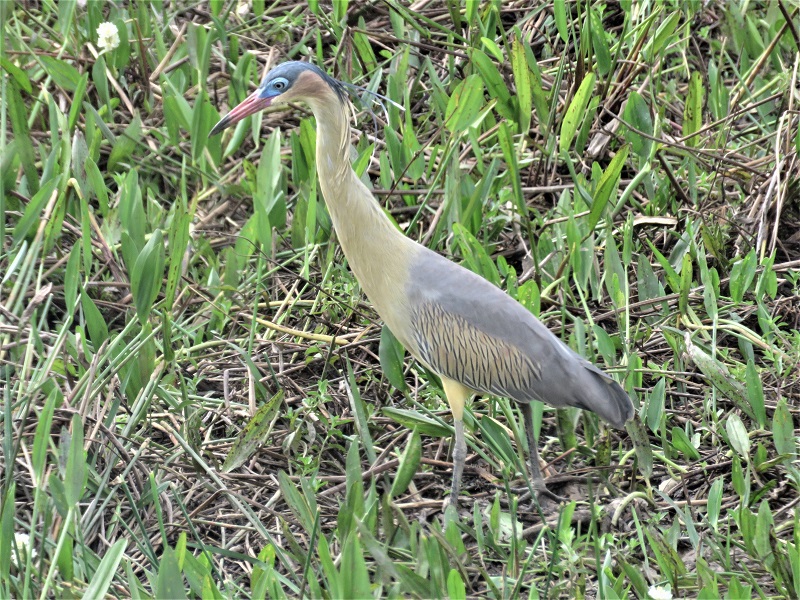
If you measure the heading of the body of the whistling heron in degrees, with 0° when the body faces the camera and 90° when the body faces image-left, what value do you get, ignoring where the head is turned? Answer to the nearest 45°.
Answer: approximately 90°
